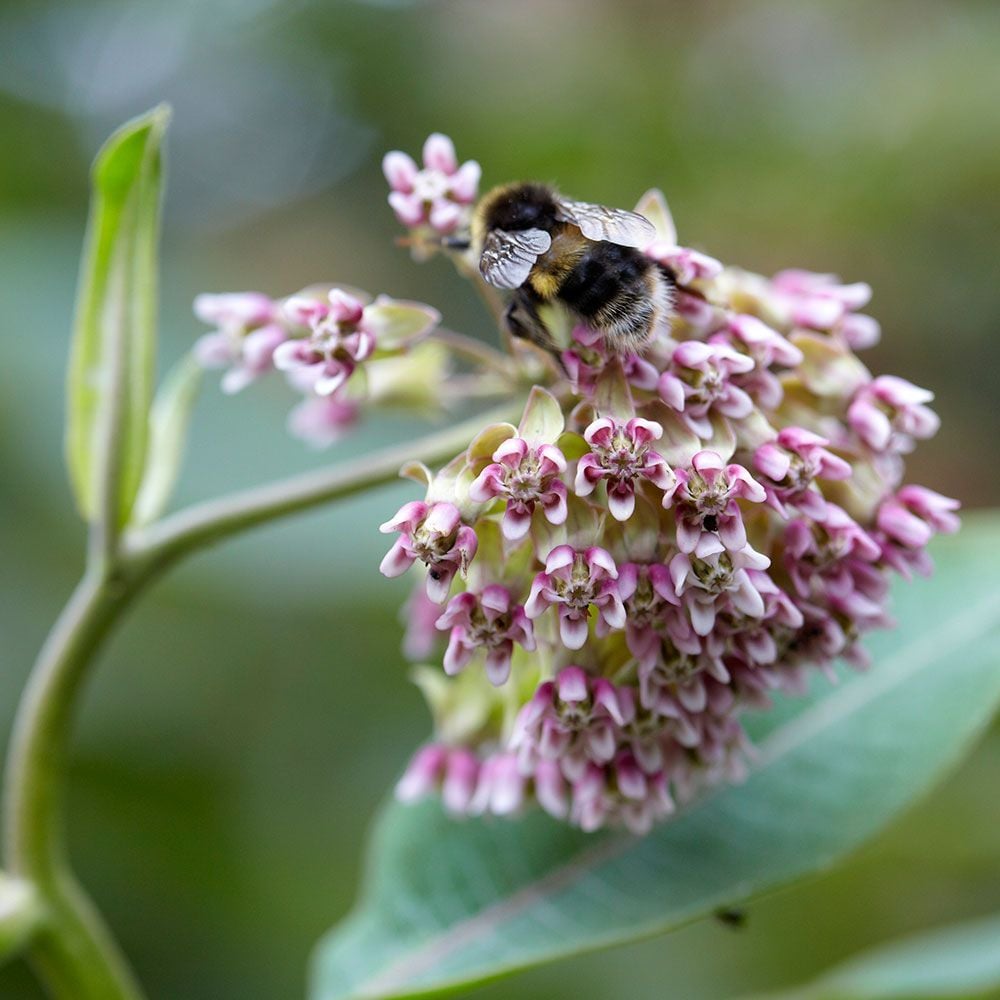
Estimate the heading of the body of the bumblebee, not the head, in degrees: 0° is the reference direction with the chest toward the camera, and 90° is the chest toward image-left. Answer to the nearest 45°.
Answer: approximately 135°
